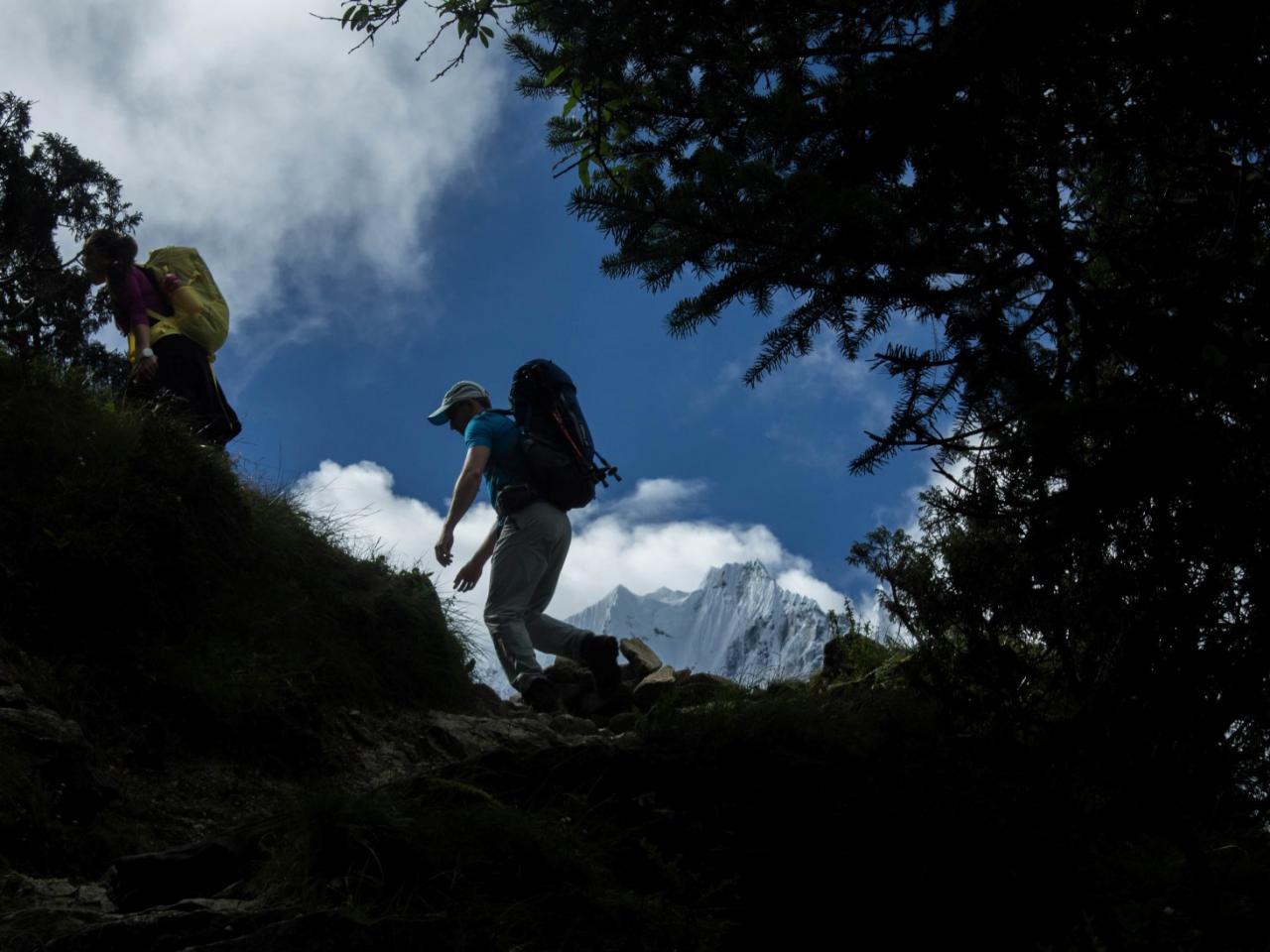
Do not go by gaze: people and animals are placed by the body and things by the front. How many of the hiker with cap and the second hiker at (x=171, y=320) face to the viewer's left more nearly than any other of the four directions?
2

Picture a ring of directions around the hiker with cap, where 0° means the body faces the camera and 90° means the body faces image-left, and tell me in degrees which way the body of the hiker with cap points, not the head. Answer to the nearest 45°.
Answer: approximately 90°

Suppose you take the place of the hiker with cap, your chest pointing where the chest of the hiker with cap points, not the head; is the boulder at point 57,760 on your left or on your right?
on your left

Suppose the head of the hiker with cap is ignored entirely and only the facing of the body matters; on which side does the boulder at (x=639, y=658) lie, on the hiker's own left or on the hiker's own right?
on the hiker's own right

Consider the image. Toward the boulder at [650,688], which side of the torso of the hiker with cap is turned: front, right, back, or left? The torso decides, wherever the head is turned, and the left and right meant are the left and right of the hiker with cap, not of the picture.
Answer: back

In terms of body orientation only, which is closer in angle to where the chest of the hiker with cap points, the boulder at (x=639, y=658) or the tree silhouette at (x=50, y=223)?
the tree silhouette

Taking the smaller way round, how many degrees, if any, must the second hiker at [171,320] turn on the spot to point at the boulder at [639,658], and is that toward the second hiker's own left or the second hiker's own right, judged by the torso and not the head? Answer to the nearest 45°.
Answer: approximately 180°

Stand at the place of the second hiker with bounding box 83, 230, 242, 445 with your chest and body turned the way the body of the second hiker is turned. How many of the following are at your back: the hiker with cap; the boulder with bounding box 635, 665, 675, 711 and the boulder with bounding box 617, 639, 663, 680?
3

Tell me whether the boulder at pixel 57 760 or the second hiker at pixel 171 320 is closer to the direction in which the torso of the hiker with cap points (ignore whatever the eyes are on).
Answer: the second hiker

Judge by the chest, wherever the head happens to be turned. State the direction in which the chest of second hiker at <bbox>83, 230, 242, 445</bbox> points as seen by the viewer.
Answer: to the viewer's left

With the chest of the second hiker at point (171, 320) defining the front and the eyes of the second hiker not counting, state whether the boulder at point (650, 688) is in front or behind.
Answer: behind
